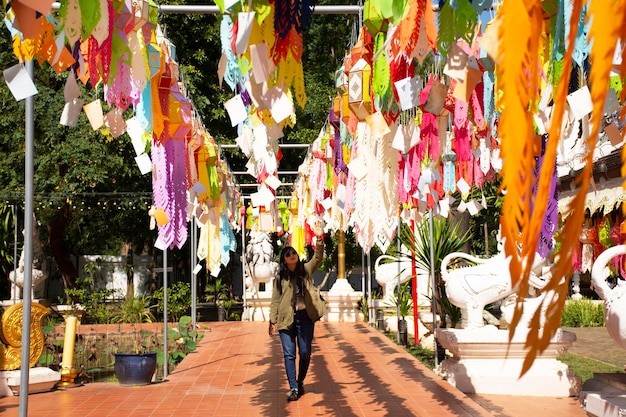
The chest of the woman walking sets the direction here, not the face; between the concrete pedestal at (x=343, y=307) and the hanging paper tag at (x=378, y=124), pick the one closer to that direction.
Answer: the hanging paper tag

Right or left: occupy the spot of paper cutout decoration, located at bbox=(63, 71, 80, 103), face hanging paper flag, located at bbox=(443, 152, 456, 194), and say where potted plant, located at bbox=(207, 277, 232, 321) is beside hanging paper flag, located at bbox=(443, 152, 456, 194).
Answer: left

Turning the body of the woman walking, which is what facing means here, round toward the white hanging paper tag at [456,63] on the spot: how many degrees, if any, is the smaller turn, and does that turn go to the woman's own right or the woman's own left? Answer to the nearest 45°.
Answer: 0° — they already face it

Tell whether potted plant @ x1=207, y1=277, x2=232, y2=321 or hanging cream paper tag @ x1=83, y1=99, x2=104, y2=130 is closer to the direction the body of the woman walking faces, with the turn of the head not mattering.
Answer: the hanging cream paper tag

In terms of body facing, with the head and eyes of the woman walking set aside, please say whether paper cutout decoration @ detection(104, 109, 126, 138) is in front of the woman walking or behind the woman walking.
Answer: in front

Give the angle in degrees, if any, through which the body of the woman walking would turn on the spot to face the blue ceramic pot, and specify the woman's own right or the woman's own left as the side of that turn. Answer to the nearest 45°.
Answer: approximately 135° to the woman's own right

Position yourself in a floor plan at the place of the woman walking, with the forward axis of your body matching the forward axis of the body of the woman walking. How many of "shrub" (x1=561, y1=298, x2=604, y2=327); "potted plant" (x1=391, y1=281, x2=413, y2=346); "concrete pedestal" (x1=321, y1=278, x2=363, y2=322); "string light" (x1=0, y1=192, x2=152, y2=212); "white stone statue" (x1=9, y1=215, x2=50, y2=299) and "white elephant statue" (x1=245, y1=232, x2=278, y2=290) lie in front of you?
0

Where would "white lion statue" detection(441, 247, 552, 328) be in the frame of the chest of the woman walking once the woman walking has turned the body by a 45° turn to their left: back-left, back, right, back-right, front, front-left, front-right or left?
front-left

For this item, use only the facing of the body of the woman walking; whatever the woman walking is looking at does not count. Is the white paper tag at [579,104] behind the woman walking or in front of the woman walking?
in front

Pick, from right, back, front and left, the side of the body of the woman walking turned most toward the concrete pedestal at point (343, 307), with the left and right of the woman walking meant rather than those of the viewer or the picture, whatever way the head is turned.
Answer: back

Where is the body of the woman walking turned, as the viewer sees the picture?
toward the camera

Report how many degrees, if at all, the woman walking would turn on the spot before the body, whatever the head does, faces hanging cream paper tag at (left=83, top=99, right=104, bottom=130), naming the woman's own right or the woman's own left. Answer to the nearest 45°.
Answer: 0° — they already face it

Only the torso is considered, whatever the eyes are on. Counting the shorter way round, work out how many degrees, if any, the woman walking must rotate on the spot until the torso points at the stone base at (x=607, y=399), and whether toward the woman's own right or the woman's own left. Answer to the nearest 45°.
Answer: approximately 45° to the woman's own left

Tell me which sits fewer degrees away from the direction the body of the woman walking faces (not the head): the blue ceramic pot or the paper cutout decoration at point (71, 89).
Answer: the paper cutout decoration
